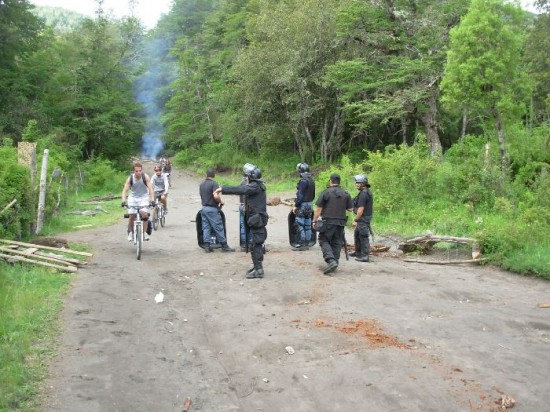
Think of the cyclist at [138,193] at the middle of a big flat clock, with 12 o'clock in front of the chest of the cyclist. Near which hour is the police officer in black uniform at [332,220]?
The police officer in black uniform is roughly at 10 o'clock from the cyclist.

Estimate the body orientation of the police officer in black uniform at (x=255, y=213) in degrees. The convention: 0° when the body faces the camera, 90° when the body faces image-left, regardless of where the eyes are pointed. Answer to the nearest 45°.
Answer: approximately 90°

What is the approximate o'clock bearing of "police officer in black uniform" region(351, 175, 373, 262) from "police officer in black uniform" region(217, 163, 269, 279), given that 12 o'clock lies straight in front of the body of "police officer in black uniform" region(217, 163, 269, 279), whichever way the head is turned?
"police officer in black uniform" region(351, 175, 373, 262) is roughly at 5 o'clock from "police officer in black uniform" region(217, 163, 269, 279).

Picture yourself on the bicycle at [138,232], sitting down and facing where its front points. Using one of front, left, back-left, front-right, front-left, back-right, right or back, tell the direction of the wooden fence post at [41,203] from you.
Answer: back-right

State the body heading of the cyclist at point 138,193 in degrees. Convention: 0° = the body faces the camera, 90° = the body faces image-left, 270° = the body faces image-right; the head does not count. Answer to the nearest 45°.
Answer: approximately 0°

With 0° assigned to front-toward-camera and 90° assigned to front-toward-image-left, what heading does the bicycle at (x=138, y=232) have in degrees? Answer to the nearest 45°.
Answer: approximately 0°

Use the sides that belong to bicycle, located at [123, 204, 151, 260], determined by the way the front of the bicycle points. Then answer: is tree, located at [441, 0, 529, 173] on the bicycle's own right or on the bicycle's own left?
on the bicycle's own left

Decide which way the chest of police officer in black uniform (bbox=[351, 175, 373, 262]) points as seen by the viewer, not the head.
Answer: to the viewer's left

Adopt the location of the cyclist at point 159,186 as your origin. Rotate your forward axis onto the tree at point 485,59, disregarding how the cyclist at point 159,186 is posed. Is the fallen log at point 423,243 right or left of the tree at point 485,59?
right

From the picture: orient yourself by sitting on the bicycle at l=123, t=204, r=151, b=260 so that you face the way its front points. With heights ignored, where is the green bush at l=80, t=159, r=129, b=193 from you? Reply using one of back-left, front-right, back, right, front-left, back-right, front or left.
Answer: back
